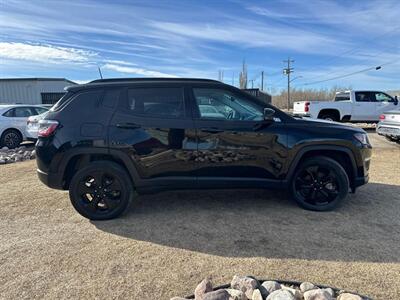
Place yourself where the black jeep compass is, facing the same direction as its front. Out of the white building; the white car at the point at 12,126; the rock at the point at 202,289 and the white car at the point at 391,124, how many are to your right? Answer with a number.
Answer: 1

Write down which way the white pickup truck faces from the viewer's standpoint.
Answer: facing away from the viewer and to the right of the viewer

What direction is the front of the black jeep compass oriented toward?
to the viewer's right

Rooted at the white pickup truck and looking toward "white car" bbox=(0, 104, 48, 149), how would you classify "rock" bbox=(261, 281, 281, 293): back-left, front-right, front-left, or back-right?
front-left

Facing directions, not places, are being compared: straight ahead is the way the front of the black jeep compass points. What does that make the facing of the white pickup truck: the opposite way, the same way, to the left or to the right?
the same way

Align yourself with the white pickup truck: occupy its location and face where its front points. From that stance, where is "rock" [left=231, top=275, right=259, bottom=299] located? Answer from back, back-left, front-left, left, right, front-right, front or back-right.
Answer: back-right

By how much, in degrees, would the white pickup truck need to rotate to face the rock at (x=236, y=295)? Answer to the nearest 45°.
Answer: approximately 135° to its right

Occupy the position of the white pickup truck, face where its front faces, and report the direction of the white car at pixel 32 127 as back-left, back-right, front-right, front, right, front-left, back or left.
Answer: back

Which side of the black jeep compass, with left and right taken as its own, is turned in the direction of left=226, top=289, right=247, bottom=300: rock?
right
